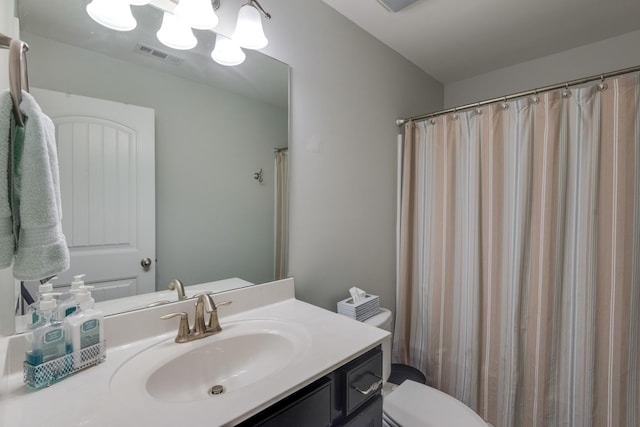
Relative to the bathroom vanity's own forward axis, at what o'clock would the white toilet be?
The white toilet is roughly at 10 o'clock from the bathroom vanity.

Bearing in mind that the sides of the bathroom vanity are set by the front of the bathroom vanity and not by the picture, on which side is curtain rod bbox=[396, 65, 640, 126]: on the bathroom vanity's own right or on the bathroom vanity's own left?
on the bathroom vanity's own left
